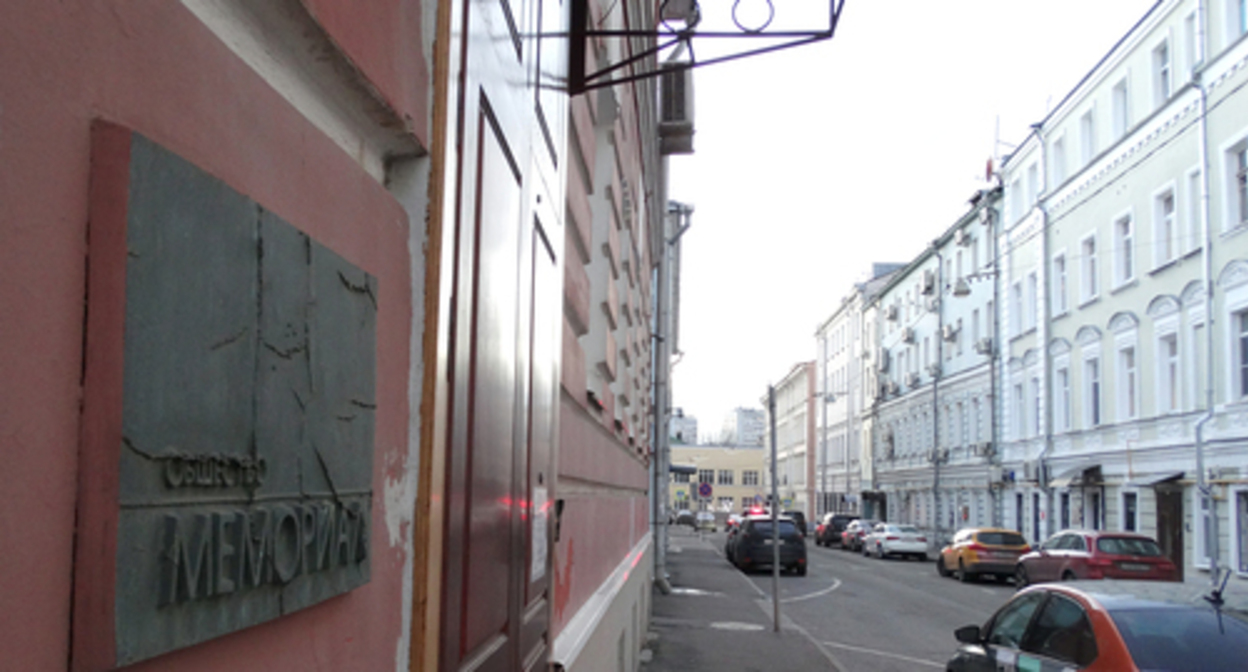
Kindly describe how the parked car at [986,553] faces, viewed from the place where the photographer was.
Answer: facing away from the viewer and to the left of the viewer

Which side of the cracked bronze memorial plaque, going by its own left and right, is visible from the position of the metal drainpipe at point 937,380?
left

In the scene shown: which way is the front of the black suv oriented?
away from the camera

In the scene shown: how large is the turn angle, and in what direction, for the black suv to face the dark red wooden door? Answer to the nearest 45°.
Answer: approximately 180°

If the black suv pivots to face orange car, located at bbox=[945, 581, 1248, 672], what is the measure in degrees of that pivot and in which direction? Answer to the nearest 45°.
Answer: approximately 180°

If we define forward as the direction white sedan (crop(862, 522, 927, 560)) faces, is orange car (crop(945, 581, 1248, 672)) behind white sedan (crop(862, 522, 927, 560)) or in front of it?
behind

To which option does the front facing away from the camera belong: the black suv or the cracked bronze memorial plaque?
the black suv

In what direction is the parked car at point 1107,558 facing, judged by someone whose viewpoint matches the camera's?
facing away from the viewer and to the left of the viewer

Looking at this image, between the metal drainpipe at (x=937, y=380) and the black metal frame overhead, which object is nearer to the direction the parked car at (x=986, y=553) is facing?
the metal drainpipe

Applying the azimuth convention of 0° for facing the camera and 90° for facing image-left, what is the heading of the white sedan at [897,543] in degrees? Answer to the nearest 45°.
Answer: approximately 135°

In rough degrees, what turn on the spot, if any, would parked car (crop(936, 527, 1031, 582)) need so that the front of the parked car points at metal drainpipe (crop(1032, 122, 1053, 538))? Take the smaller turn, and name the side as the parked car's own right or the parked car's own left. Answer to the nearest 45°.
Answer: approximately 45° to the parked car's own right

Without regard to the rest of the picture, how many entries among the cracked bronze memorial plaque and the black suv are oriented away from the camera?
1

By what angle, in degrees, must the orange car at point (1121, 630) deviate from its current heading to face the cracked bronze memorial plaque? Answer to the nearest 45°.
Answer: approximately 135° to its left
